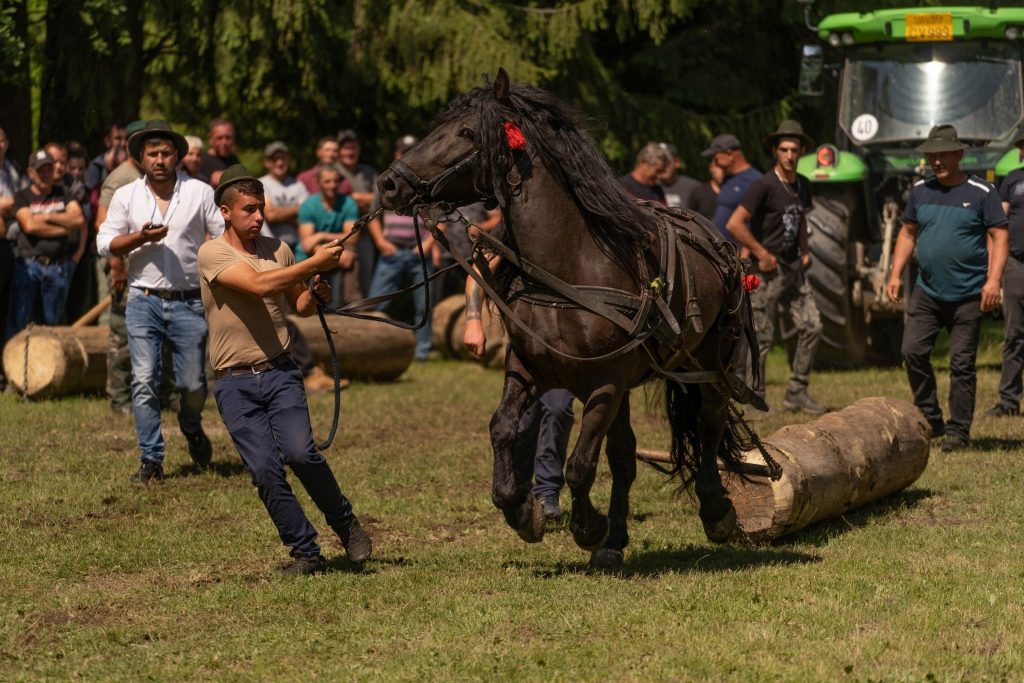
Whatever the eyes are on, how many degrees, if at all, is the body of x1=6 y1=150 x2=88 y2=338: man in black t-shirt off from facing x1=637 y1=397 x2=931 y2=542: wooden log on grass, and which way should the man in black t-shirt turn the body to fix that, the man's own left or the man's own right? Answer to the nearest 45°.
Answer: approximately 45° to the man's own left

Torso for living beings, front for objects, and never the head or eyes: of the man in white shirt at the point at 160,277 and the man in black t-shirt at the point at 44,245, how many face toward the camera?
2

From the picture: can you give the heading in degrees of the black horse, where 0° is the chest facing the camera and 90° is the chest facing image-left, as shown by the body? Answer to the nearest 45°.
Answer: approximately 45°

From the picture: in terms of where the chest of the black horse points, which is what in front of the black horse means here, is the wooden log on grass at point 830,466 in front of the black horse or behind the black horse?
behind

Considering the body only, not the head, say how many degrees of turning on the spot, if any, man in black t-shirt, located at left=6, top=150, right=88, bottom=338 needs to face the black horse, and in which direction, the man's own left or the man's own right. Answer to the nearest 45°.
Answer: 0° — they already face it

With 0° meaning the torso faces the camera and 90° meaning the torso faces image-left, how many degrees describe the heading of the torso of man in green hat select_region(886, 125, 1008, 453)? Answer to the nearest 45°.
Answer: approximately 45°

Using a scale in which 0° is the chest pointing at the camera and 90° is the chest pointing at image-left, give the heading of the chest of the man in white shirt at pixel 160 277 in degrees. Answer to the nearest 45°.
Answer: approximately 0°

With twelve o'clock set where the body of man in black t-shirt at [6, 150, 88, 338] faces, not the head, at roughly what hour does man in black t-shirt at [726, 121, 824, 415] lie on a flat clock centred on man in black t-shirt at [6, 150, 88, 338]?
man in black t-shirt at [726, 121, 824, 415] is roughly at 10 o'clock from man in black t-shirt at [6, 150, 88, 338].

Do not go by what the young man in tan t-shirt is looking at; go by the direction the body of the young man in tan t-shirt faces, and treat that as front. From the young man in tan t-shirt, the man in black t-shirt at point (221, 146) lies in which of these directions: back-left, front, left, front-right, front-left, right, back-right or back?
back-left

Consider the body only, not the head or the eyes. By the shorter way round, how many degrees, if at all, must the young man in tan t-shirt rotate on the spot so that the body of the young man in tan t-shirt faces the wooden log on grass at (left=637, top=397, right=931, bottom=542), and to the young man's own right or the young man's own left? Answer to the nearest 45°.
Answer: approximately 45° to the young man's own left
